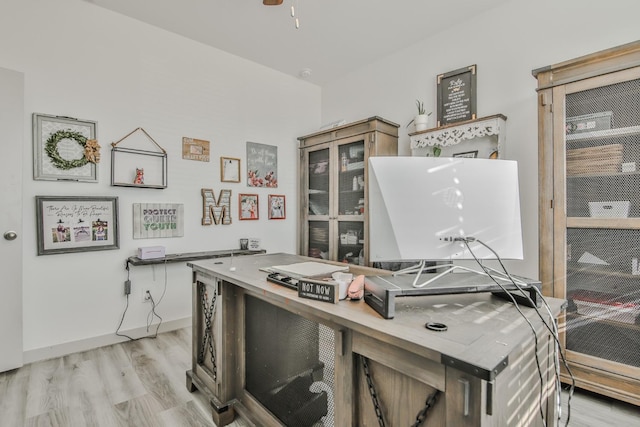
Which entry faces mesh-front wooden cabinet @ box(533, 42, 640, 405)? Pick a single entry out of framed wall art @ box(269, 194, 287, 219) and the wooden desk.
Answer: the framed wall art

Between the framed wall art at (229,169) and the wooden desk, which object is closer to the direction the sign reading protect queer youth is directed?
the wooden desk

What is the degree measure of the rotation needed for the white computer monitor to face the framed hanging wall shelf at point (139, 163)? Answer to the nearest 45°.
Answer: approximately 90° to its left

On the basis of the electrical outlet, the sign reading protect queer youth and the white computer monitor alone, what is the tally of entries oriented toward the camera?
2

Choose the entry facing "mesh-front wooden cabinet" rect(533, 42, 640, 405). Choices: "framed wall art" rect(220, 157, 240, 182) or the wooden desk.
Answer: the framed wall art

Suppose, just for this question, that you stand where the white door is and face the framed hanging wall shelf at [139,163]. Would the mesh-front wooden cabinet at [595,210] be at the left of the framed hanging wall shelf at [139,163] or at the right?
right

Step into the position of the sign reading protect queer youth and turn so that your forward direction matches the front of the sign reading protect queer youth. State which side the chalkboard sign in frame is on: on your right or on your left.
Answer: on your left

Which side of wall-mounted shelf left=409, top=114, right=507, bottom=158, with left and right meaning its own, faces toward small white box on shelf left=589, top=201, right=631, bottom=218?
left
